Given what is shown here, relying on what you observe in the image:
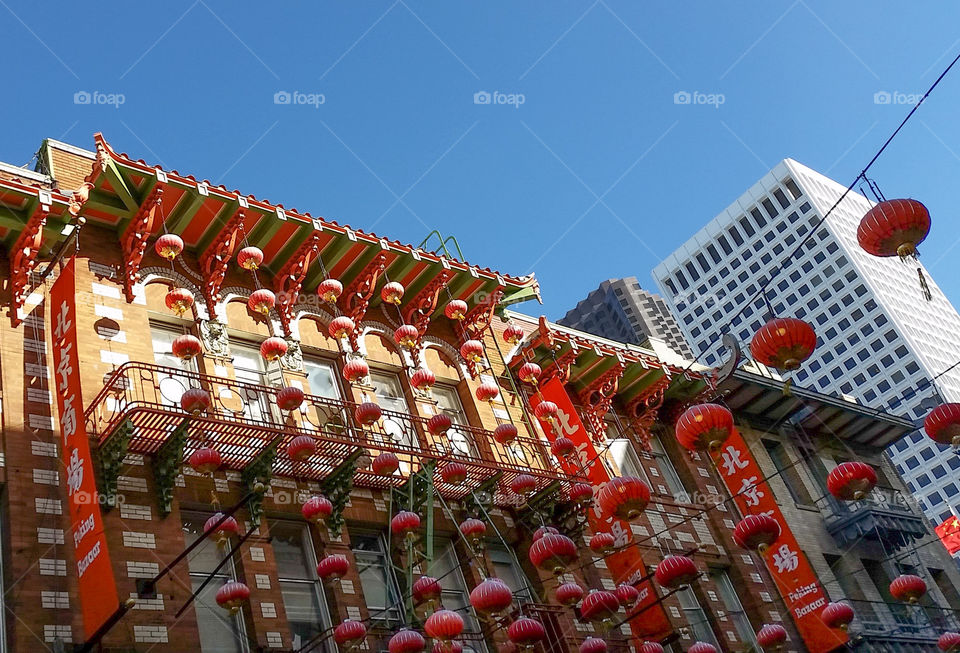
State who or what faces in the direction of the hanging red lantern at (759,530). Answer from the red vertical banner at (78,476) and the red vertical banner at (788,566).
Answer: the red vertical banner at (788,566)

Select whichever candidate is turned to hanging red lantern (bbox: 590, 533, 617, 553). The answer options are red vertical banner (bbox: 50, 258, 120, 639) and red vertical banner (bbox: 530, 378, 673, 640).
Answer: red vertical banner (bbox: 530, 378, 673, 640)

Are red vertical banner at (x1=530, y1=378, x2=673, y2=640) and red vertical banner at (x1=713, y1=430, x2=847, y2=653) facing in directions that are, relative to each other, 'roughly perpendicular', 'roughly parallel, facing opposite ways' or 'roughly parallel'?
roughly parallel

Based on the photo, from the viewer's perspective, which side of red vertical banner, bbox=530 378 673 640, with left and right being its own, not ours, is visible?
front

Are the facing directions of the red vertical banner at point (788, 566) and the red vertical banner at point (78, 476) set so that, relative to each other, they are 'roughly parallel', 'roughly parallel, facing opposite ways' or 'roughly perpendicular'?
roughly parallel

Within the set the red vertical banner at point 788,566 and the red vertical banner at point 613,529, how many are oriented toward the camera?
2

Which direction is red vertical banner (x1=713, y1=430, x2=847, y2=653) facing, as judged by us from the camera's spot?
facing the viewer

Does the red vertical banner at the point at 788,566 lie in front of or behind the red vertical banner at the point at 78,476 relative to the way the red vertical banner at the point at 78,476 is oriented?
behind

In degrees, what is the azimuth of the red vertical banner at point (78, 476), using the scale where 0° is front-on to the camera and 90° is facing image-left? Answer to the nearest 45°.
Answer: approximately 45°

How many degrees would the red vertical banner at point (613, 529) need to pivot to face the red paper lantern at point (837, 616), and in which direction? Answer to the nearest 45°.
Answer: approximately 90° to its left

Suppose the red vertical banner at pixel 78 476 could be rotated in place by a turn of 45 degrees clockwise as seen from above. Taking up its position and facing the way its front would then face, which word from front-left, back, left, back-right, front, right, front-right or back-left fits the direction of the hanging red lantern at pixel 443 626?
back

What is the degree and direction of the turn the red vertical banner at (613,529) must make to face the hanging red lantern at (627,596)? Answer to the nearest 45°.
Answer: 0° — it already faces it

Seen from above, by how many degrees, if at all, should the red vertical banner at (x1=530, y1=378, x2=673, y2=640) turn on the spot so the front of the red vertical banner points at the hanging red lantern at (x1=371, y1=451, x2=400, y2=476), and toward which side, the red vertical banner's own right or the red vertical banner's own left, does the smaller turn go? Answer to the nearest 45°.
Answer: approximately 45° to the red vertical banner's own right
